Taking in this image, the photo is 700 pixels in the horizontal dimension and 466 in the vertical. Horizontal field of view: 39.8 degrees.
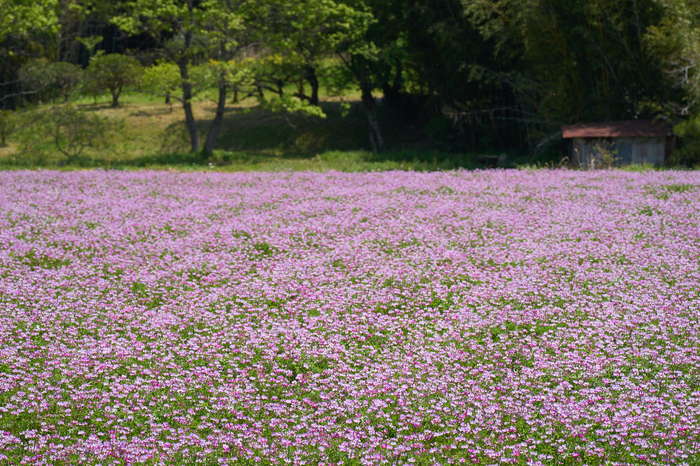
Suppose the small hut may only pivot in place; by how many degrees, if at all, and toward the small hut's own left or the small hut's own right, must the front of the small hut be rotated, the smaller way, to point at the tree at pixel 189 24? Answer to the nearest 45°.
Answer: approximately 90° to the small hut's own right

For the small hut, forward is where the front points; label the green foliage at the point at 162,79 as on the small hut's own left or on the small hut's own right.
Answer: on the small hut's own right

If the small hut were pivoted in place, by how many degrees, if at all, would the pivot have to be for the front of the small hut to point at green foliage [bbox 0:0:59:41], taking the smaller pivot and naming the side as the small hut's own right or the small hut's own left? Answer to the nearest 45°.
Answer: approximately 90° to the small hut's own right

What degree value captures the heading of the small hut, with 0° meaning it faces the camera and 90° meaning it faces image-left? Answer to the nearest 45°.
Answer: approximately 0°

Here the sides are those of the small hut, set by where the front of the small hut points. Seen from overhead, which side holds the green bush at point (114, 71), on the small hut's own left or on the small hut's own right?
on the small hut's own right

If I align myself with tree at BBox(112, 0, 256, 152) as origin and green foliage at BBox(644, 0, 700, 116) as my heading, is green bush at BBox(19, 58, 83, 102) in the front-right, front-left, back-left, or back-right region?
back-left

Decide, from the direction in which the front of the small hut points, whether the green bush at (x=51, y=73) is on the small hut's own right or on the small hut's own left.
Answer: on the small hut's own right
